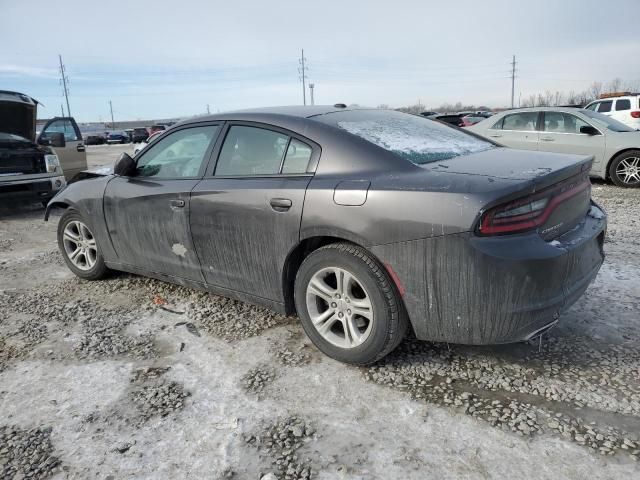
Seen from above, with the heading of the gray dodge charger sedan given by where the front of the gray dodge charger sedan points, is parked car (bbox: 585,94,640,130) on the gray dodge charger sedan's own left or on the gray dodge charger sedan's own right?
on the gray dodge charger sedan's own right

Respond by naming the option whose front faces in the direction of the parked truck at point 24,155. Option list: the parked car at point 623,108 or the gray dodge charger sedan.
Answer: the gray dodge charger sedan

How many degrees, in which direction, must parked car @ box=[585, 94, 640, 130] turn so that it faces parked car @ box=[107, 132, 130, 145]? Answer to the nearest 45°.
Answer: approximately 45° to its left

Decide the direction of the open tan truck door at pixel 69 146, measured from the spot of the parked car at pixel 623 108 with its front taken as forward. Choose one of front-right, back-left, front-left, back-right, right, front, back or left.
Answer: left

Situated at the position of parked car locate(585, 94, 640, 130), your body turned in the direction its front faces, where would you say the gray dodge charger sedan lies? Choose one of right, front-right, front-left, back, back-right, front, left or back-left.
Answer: back-left

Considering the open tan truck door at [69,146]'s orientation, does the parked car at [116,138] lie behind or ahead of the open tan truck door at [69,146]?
behind

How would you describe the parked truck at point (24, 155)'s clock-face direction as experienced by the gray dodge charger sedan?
The parked truck is roughly at 12 o'clock from the gray dodge charger sedan.

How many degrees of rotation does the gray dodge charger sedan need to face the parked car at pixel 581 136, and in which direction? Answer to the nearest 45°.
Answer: approximately 90° to its right

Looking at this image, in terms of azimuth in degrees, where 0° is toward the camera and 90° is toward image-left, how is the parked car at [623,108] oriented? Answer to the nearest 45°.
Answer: approximately 135°

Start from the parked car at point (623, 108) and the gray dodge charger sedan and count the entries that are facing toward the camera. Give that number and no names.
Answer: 0

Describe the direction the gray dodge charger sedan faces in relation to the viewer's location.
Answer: facing away from the viewer and to the left of the viewer
